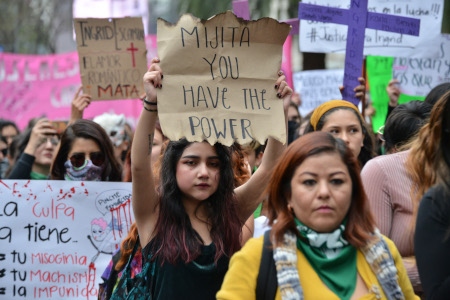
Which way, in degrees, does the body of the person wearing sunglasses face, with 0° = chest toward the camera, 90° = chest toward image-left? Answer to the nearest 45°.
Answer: approximately 0°

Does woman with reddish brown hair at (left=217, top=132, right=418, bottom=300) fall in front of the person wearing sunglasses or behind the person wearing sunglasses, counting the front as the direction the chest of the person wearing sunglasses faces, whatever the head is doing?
in front

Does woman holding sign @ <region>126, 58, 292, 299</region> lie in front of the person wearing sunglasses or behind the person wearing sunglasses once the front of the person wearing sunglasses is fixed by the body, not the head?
in front
